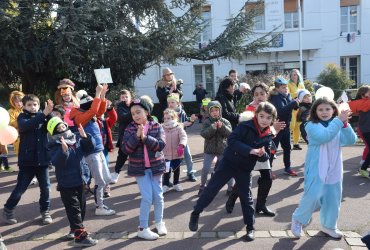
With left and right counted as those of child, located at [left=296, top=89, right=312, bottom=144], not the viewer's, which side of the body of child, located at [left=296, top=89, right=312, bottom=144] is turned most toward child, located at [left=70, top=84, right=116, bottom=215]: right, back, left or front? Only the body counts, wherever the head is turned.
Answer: right

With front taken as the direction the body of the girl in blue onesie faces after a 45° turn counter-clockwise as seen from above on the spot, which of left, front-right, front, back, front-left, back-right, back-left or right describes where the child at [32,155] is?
back

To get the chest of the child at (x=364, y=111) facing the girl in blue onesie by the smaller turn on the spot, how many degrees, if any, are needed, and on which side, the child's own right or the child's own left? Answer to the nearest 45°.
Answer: approximately 45° to the child's own right

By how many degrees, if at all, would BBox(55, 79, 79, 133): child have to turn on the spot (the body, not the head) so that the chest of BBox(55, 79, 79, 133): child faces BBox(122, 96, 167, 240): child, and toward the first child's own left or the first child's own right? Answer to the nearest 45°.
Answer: approximately 45° to the first child's own left

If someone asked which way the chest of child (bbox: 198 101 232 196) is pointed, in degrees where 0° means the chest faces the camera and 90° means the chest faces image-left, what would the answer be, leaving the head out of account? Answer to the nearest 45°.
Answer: approximately 0°
